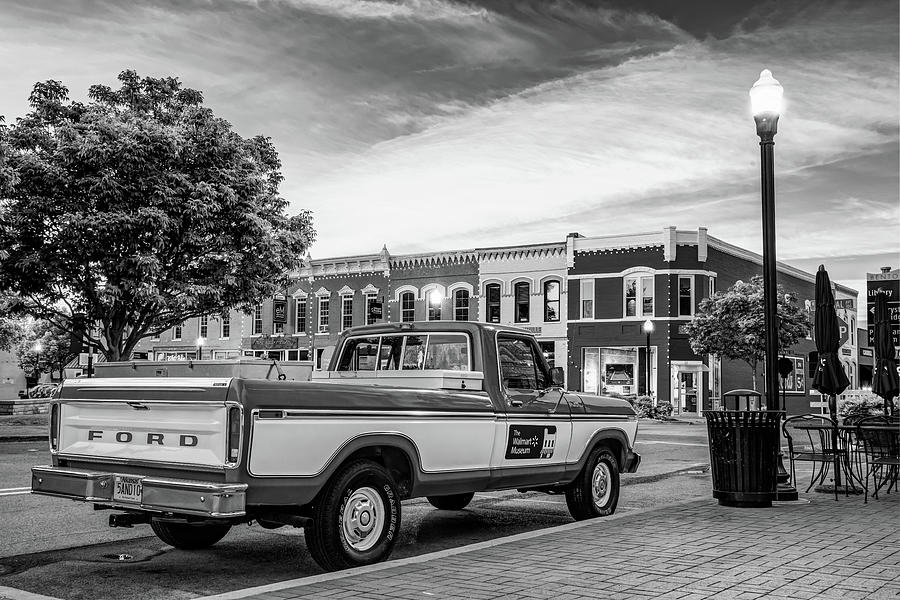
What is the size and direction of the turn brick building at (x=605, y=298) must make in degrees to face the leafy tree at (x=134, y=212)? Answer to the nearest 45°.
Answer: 0° — it already faces it

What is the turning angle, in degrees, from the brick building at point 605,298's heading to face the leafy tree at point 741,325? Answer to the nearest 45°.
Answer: approximately 90° to its left

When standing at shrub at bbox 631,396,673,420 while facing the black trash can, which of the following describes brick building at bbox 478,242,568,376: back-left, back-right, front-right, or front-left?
back-right

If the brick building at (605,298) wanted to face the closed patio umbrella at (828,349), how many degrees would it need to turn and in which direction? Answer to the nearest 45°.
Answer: approximately 45° to its left

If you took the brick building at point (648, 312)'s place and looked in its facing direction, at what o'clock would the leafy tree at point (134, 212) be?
The leafy tree is roughly at 1 o'clock from the brick building.

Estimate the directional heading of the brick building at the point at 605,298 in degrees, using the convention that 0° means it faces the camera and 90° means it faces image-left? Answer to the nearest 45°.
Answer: approximately 45°

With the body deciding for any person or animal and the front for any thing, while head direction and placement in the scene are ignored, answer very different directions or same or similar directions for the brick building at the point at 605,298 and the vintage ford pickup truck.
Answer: very different directions

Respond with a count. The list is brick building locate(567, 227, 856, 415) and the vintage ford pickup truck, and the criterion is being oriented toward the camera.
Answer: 1

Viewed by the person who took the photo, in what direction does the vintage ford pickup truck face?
facing away from the viewer and to the right of the viewer

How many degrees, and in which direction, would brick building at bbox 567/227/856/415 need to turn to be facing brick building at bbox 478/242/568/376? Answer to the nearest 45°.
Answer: approximately 90° to its right
